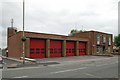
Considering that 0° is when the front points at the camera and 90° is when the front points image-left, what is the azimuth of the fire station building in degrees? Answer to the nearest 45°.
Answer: approximately 315°
